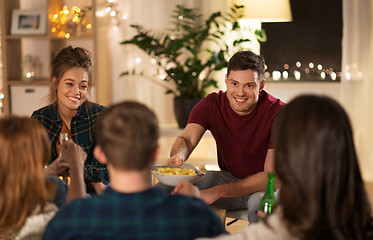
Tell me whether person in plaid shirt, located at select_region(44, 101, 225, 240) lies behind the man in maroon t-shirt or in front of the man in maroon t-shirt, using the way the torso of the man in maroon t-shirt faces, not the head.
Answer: in front

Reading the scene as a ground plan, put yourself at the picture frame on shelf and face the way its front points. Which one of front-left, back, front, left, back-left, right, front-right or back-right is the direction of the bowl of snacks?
front

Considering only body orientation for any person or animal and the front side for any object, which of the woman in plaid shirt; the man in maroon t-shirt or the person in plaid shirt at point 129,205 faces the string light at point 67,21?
the person in plaid shirt

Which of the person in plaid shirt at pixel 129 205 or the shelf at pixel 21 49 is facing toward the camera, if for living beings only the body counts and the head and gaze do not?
the shelf

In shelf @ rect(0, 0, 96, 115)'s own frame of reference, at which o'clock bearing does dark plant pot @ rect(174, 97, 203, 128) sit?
The dark plant pot is roughly at 10 o'clock from the shelf.

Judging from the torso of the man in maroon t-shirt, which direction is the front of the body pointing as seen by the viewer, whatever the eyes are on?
toward the camera

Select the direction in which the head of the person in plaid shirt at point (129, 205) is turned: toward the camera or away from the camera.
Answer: away from the camera

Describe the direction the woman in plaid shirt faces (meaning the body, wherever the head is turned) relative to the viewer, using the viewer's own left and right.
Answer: facing the viewer

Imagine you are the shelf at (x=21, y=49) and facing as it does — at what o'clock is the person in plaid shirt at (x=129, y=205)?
The person in plaid shirt is roughly at 12 o'clock from the shelf.

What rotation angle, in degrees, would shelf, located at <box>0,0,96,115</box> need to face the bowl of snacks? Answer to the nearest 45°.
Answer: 0° — it already faces it

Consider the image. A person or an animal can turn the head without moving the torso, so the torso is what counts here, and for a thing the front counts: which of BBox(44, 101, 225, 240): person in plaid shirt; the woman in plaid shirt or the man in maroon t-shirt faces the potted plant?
the person in plaid shirt

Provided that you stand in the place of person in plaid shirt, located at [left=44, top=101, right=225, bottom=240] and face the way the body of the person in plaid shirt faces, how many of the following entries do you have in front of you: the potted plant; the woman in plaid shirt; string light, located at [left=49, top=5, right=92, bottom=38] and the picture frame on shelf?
4

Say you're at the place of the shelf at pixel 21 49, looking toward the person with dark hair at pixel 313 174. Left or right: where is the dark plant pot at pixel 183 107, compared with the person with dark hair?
left

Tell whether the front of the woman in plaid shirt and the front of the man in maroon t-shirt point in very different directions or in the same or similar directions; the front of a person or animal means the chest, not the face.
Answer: same or similar directions

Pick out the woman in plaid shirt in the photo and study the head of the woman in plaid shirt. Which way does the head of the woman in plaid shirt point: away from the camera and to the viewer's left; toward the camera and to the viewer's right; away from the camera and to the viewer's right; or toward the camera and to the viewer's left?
toward the camera and to the viewer's right

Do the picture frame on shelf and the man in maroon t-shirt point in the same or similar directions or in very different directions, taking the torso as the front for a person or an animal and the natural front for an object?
same or similar directions

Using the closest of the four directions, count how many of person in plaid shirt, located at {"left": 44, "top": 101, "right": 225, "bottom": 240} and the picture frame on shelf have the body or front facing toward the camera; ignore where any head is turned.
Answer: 1

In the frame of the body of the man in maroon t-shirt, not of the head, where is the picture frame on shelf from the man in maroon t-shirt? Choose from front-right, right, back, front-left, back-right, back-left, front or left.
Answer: back-right
